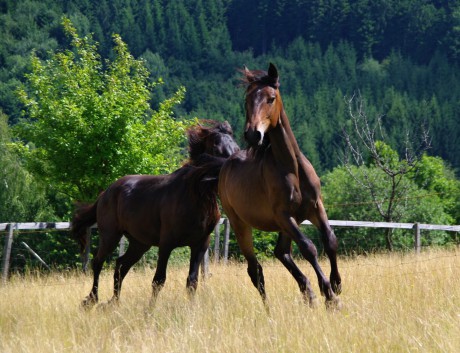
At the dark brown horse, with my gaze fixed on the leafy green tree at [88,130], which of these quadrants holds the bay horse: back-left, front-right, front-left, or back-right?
back-right
